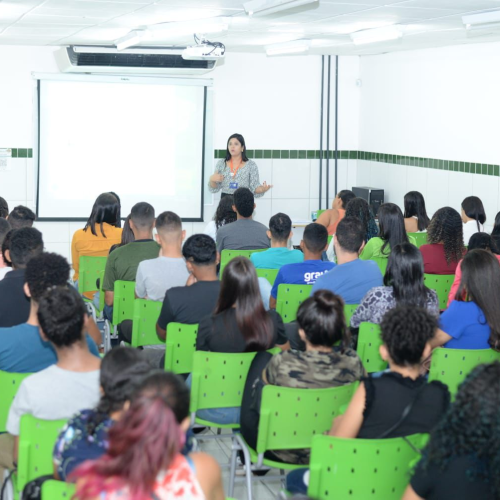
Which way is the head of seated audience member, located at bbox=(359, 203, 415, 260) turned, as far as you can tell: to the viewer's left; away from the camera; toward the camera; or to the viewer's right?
away from the camera

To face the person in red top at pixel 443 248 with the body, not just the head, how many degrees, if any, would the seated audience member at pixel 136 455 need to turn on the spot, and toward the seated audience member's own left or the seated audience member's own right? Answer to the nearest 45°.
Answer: approximately 45° to the seated audience member's own right

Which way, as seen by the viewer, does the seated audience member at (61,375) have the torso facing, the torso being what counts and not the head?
away from the camera

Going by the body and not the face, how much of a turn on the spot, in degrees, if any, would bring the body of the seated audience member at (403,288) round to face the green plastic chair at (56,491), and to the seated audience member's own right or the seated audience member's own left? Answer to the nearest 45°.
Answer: approximately 180°

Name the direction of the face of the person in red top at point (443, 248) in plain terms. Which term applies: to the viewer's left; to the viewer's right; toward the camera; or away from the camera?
away from the camera

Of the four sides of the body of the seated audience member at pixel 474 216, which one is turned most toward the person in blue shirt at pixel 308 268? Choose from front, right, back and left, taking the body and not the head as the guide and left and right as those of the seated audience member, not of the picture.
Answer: left

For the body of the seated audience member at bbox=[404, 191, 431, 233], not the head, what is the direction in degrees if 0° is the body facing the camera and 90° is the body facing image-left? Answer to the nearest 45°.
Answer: approximately 135°

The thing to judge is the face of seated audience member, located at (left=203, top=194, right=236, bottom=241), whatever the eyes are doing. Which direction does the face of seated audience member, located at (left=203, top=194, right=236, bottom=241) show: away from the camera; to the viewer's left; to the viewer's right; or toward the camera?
away from the camera

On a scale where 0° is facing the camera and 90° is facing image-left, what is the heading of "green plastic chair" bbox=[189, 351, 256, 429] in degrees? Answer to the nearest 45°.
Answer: approximately 180°

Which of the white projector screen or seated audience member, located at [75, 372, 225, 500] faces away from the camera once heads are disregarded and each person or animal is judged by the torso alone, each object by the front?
the seated audience member

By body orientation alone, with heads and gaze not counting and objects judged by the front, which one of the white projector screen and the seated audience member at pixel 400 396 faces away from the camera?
the seated audience member

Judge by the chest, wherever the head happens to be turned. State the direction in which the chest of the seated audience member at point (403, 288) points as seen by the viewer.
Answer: away from the camera

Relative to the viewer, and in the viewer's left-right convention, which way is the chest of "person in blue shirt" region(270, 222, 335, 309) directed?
facing away from the viewer

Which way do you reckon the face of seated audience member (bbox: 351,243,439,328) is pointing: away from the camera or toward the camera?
away from the camera
